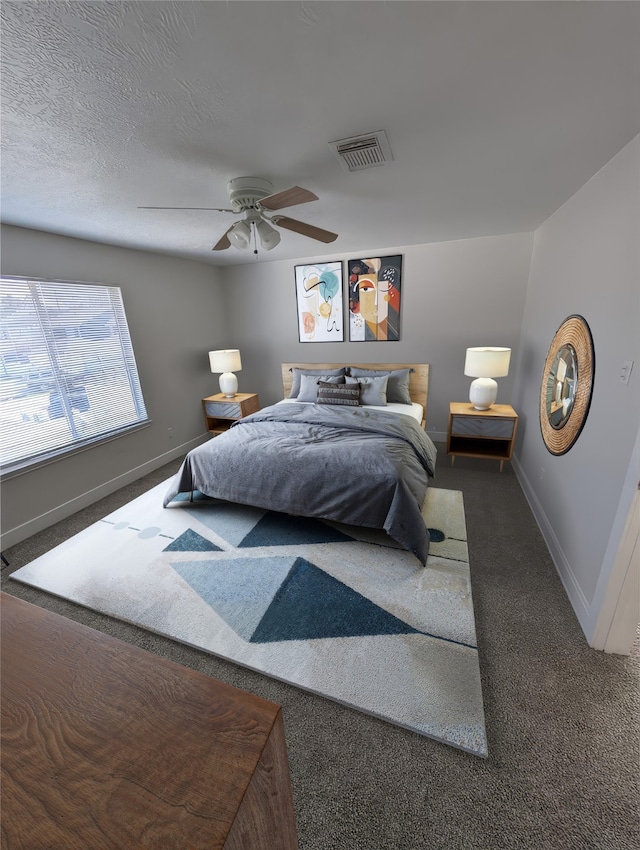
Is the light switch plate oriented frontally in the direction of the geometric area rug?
yes

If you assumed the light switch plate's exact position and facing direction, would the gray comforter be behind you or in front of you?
in front

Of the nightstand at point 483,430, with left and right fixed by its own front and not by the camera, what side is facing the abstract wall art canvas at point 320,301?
right

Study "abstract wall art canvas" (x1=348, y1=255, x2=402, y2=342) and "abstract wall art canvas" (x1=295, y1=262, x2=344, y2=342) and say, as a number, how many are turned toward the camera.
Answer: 2

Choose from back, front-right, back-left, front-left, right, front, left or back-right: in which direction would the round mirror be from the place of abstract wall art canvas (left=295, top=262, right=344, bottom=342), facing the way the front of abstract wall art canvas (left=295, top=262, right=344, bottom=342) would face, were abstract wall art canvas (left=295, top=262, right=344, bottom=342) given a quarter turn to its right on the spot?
back-left

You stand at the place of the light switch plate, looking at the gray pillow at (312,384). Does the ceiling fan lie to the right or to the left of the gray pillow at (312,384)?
left

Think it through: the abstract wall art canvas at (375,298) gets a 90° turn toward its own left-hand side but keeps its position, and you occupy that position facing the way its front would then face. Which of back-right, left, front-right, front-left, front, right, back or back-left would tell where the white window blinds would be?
back-right

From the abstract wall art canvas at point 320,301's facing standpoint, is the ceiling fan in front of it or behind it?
in front

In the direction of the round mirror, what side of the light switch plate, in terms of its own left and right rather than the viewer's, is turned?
right

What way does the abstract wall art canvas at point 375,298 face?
toward the camera

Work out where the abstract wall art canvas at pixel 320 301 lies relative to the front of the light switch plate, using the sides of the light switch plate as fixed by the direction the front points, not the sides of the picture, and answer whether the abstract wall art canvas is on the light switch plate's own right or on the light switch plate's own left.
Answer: on the light switch plate's own right

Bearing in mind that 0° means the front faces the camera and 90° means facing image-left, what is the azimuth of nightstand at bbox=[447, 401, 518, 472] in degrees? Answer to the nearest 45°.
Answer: approximately 0°

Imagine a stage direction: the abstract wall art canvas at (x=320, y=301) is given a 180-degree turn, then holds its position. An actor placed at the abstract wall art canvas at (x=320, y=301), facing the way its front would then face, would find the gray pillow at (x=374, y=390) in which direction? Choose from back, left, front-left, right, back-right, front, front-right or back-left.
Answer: back-right

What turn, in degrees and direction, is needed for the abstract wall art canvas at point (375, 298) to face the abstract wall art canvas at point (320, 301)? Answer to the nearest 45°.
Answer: approximately 90° to its right

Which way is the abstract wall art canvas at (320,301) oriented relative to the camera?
toward the camera

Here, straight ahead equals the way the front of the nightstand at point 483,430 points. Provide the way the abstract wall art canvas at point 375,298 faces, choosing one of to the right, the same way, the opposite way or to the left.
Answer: the same way

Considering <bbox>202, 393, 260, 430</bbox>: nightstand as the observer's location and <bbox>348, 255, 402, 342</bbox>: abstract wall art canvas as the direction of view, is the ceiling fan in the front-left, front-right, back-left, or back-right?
front-right

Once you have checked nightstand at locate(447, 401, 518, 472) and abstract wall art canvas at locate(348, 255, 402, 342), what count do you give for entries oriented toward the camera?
2
